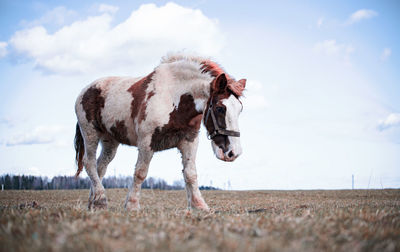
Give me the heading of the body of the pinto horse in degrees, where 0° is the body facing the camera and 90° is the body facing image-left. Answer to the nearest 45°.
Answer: approximately 315°
